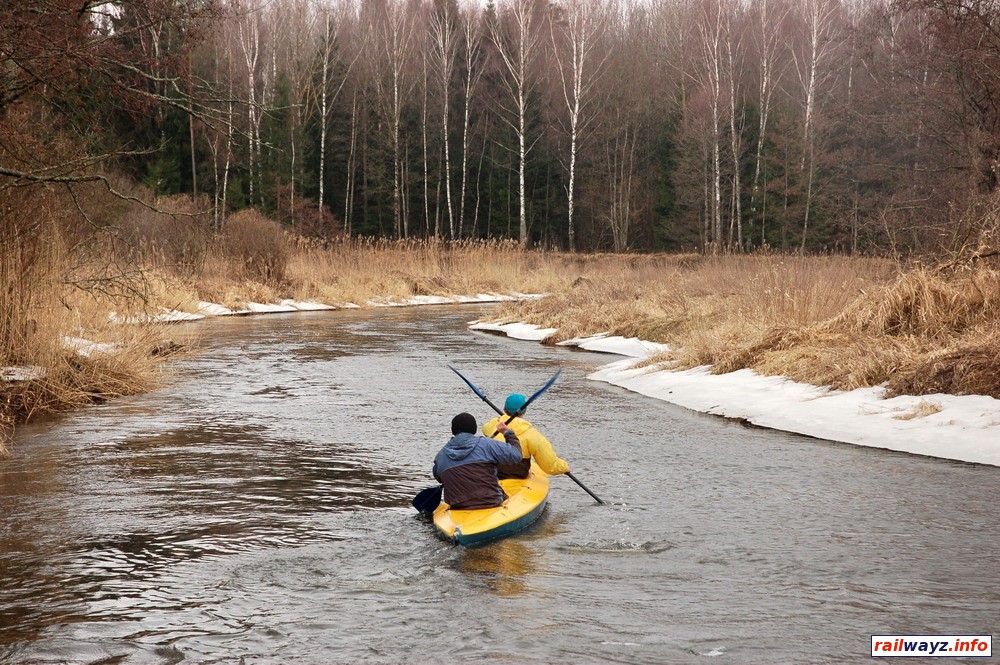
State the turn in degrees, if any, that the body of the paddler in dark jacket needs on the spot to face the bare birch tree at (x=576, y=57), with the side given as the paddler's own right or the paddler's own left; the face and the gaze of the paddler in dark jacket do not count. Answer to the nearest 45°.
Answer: approximately 45° to the paddler's own left

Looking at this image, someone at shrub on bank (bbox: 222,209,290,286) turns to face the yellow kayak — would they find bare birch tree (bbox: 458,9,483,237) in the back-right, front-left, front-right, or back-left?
back-left

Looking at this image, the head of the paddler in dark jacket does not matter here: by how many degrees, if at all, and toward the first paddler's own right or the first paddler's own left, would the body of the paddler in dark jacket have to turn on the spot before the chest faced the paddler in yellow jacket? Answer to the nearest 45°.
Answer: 0° — they already face them

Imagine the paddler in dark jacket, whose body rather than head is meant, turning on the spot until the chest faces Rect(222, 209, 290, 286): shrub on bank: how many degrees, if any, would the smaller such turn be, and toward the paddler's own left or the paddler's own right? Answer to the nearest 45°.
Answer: approximately 45° to the paddler's own left

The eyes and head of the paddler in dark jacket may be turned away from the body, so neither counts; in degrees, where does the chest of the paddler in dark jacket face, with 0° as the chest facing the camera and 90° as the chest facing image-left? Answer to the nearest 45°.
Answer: approximately 225°
